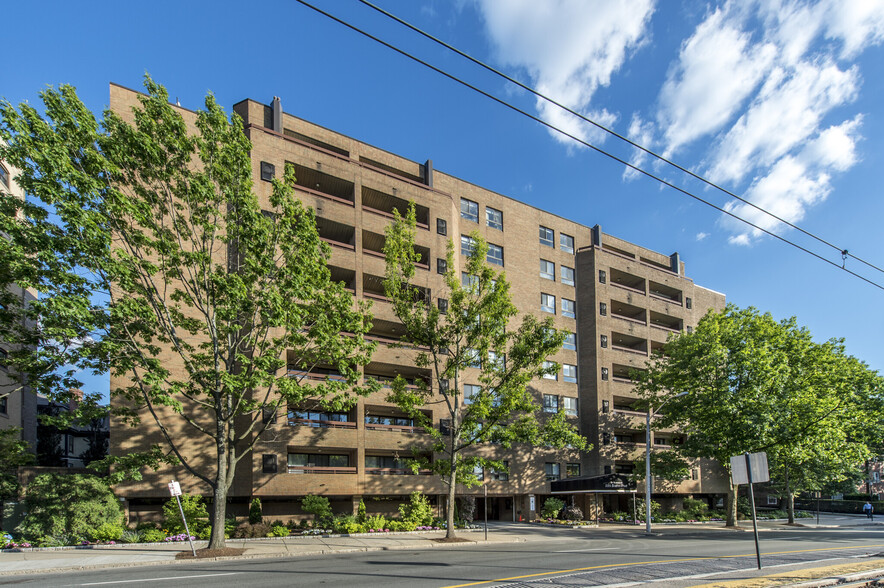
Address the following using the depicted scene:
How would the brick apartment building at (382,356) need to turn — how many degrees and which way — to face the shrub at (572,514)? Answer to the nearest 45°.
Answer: approximately 90° to its left

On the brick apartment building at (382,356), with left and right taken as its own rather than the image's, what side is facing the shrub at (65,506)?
right

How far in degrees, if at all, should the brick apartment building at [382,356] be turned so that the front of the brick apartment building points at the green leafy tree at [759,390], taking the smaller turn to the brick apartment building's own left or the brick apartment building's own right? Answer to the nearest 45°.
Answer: approximately 45° to the brick apartment building's own left

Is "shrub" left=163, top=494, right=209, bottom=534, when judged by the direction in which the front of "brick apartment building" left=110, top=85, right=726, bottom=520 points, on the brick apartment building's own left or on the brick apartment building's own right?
on the brick apartment building's own right

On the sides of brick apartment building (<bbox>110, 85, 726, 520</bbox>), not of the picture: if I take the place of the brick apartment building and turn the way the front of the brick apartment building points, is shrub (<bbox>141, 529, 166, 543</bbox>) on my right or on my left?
on my right

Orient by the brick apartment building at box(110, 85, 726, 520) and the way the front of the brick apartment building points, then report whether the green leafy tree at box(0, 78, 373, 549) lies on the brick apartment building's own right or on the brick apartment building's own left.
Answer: on the brick apartment building's own right
